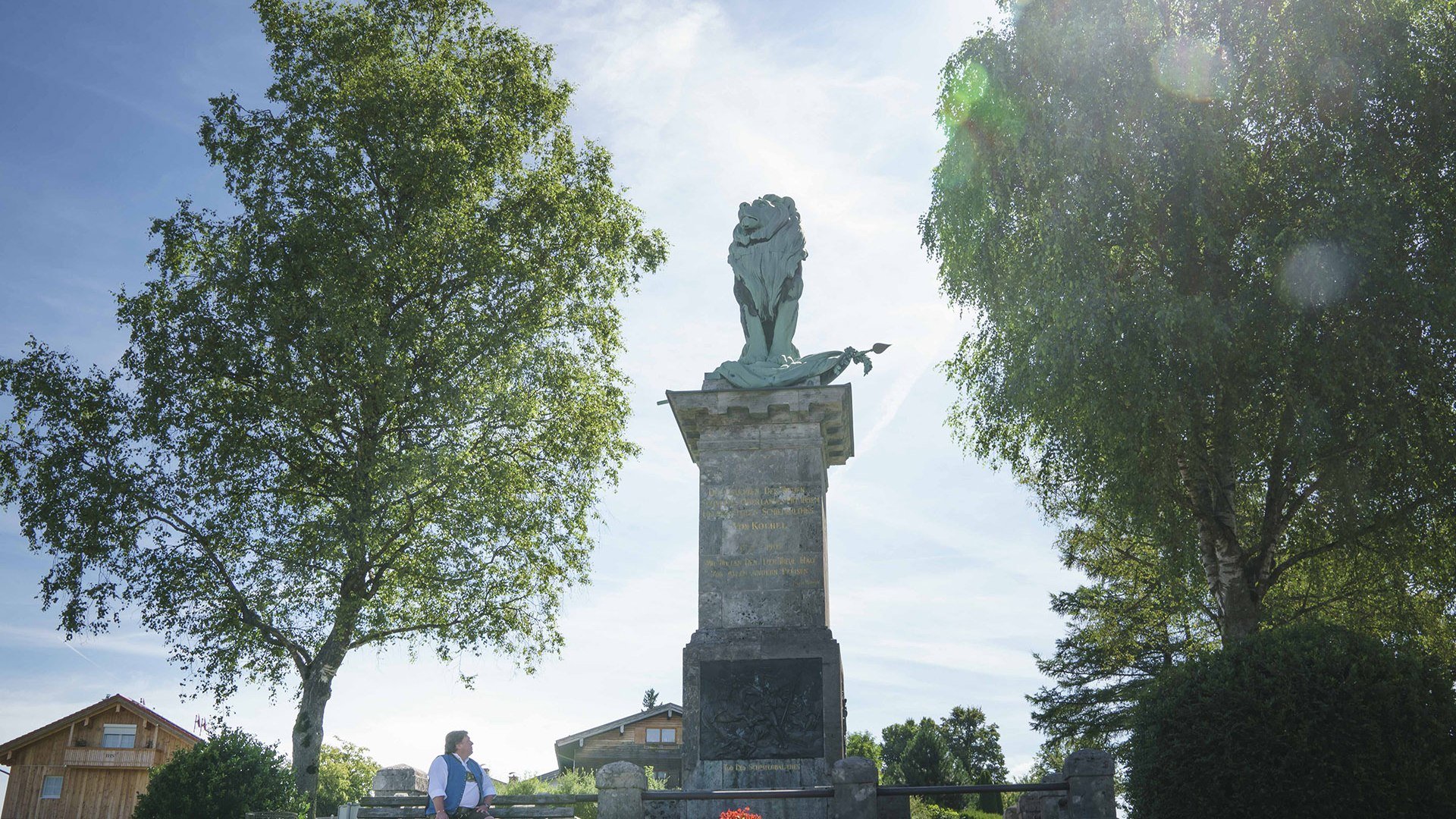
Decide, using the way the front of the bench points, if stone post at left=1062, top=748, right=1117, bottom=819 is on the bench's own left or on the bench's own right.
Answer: on the bench's own left

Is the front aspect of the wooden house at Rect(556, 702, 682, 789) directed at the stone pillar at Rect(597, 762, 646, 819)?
yes

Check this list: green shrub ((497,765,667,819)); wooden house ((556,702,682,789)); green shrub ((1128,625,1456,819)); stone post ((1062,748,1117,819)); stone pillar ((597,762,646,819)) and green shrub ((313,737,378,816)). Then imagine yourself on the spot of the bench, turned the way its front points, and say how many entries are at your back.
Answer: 3

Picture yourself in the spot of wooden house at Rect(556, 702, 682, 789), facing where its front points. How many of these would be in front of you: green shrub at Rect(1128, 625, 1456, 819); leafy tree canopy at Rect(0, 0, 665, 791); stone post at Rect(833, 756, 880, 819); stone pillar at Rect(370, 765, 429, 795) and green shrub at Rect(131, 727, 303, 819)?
5

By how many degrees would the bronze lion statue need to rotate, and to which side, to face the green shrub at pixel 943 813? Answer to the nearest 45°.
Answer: approximately 180°

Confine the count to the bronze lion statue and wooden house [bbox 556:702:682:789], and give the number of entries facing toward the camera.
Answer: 2

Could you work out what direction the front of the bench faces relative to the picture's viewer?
facing the viewer

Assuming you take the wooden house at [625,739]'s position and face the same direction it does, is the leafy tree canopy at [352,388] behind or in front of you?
in front

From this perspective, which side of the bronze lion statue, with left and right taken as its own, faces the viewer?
front

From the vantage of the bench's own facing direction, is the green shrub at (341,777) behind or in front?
behind
